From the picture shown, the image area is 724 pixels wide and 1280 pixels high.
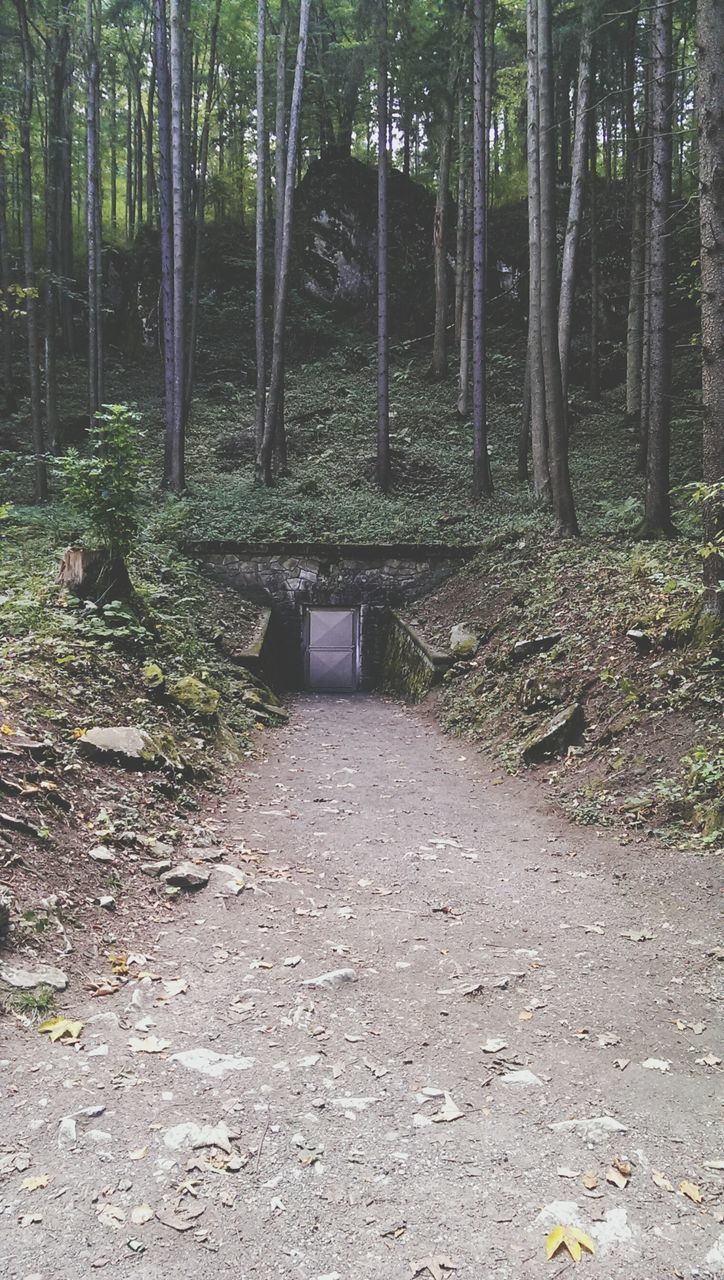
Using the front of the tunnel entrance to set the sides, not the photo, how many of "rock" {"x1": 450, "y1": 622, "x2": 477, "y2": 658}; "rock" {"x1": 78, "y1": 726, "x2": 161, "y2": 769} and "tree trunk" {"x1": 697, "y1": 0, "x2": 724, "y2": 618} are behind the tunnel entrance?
0

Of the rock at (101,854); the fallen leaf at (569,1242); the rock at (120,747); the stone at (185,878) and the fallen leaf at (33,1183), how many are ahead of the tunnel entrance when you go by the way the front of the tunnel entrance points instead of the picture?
5

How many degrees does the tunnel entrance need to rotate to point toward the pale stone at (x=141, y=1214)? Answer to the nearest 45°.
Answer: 0° — it already faces it

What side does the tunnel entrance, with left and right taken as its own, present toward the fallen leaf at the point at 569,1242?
front

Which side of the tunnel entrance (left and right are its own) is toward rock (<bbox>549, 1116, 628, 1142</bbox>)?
front

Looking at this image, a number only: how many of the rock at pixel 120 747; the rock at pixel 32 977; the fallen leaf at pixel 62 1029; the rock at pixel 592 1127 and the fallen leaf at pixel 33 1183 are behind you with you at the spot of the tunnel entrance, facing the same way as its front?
0

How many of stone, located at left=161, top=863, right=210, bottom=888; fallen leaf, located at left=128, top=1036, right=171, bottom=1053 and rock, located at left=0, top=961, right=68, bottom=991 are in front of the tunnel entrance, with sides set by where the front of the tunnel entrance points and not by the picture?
3

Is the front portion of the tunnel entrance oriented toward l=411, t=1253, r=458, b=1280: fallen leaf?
yes

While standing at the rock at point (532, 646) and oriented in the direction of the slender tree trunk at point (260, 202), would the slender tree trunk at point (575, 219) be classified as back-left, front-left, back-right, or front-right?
front-right

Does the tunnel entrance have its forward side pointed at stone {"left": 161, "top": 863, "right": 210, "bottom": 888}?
yes

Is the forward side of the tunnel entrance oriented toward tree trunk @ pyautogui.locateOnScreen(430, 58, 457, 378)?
no

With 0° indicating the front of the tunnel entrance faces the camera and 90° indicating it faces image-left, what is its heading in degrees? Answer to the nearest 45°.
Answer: approximately 0°

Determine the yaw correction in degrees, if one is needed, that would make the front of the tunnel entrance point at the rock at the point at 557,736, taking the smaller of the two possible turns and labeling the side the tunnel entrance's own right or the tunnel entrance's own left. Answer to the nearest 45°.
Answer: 0° — it already faces it
